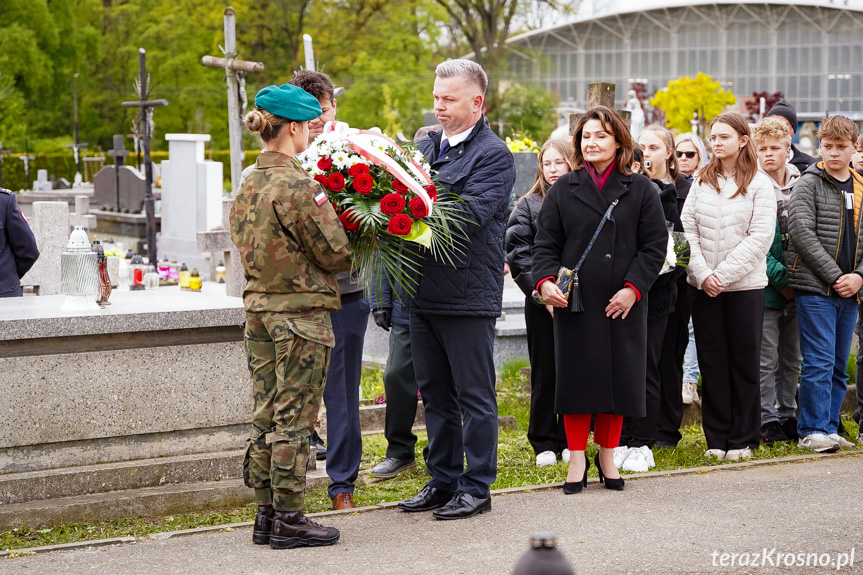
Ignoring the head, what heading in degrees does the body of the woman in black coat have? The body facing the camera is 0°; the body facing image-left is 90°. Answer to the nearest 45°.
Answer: approximately 0°

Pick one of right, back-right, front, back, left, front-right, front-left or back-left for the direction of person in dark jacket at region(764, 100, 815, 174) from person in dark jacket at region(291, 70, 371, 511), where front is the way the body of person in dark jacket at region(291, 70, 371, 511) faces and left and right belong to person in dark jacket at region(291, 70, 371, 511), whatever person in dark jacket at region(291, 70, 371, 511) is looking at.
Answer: left

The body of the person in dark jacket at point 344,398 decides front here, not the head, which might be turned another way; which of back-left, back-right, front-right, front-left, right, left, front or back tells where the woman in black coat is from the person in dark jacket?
front-left

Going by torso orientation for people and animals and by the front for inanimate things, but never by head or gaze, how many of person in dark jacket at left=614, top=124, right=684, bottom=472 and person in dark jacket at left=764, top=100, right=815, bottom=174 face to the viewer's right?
0

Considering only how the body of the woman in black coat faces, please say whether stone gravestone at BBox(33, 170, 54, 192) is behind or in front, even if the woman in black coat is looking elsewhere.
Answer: behind

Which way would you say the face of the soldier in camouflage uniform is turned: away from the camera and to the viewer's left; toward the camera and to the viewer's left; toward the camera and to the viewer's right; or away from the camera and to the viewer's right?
away from the camera and to the viewer's right

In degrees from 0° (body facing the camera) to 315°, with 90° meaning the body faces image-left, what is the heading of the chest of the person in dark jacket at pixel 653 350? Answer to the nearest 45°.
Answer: approximately 45°

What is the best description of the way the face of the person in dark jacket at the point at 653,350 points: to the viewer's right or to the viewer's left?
to the viewer's left

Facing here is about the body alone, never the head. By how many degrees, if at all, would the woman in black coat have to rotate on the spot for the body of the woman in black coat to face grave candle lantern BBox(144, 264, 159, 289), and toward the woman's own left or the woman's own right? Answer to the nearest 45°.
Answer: approximately 135° to the woman's own right

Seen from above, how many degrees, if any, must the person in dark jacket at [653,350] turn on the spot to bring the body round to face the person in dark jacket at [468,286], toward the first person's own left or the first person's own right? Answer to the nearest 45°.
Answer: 0° — they already face them

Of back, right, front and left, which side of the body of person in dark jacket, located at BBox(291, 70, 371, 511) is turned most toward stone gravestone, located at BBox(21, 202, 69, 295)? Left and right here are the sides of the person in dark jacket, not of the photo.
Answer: back

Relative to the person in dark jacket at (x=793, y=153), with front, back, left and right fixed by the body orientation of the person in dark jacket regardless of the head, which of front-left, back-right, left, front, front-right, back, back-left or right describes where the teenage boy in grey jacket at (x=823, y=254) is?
front-left
